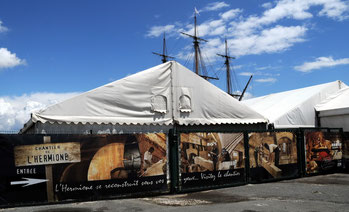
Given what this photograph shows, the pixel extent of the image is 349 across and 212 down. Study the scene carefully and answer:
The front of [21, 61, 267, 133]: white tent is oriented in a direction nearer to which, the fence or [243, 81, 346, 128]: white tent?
the fence

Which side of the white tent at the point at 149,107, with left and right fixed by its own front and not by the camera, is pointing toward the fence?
front

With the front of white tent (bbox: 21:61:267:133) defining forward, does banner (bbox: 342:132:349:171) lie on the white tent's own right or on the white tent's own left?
on the white tent's own left

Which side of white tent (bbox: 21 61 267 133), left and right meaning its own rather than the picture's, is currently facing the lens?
front

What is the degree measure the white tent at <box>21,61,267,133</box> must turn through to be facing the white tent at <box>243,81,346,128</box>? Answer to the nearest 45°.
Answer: approximately 135° to its left
